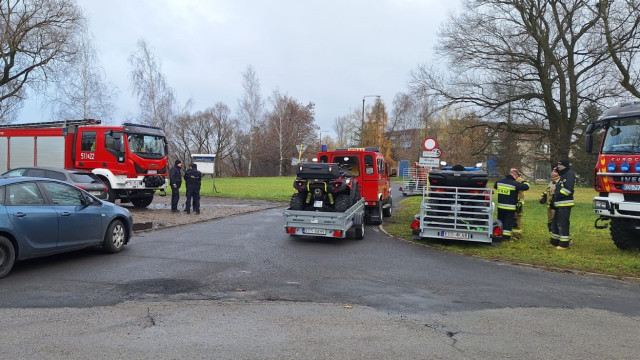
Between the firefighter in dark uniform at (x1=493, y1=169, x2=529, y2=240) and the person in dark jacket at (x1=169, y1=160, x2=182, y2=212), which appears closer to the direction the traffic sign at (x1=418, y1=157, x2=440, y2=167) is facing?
the firefighter in dark uniform

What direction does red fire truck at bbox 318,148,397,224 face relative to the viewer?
away from the camera

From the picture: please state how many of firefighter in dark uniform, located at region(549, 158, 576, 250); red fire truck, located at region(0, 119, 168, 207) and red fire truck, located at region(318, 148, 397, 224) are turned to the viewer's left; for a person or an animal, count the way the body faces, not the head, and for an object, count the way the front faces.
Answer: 1

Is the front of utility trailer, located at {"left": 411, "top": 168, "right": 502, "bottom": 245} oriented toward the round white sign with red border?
yes

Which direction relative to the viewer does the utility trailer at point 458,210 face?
away from the camera

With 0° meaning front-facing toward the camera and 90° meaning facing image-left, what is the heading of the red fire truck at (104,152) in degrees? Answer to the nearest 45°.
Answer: approximately 315°

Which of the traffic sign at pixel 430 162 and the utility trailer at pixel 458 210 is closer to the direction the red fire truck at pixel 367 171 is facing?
the traffic sign

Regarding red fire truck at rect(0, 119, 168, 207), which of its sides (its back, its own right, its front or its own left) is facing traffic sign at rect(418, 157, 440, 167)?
front

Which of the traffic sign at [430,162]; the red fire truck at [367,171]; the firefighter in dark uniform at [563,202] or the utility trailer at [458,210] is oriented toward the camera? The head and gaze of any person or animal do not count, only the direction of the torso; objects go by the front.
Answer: the traffic sign

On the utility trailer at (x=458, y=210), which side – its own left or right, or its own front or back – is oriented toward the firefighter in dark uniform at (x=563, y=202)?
right

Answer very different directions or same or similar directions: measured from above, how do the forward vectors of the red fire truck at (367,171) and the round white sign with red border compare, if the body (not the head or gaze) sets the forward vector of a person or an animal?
very different directions

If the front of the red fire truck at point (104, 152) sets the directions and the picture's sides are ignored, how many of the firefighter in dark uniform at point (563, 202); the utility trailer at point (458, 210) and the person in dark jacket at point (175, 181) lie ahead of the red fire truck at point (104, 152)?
3

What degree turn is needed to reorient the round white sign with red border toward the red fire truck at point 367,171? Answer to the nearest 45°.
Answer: approximately 45° to its right

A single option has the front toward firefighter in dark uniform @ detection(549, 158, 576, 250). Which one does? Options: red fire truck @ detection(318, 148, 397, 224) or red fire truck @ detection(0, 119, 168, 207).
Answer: red fire truck @ detection(0, 119, 168, 207)

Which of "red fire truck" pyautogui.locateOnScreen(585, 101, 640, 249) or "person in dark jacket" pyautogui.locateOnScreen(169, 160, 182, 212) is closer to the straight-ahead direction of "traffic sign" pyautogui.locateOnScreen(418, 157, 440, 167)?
the red fire truck

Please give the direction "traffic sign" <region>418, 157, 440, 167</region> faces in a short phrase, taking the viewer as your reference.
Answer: facing the viewer
